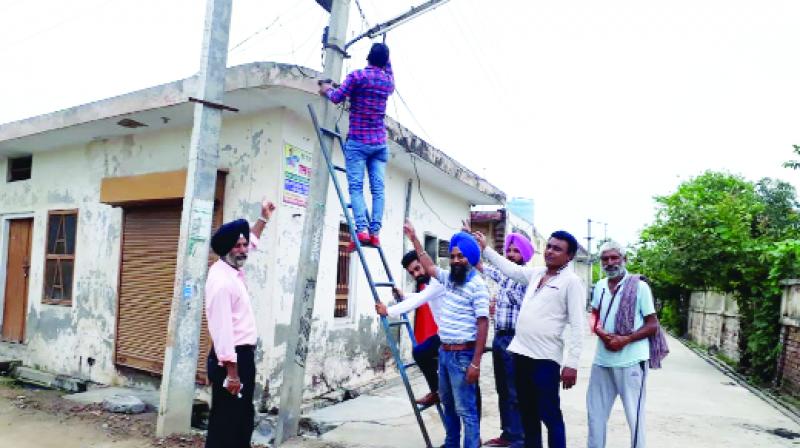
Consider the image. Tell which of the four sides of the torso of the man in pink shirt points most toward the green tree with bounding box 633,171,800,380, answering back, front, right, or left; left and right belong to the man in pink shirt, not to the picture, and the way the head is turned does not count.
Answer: left

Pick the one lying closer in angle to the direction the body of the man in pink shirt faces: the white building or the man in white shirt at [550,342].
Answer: the man in white shirt

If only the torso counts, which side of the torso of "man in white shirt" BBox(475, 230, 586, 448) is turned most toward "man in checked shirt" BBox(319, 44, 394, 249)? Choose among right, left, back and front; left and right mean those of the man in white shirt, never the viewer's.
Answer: right

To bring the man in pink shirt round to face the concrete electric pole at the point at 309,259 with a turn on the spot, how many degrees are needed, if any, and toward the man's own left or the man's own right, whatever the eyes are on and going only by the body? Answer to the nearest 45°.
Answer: approximately 135° to the man's own left

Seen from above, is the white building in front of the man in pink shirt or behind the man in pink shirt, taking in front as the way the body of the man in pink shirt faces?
behind
